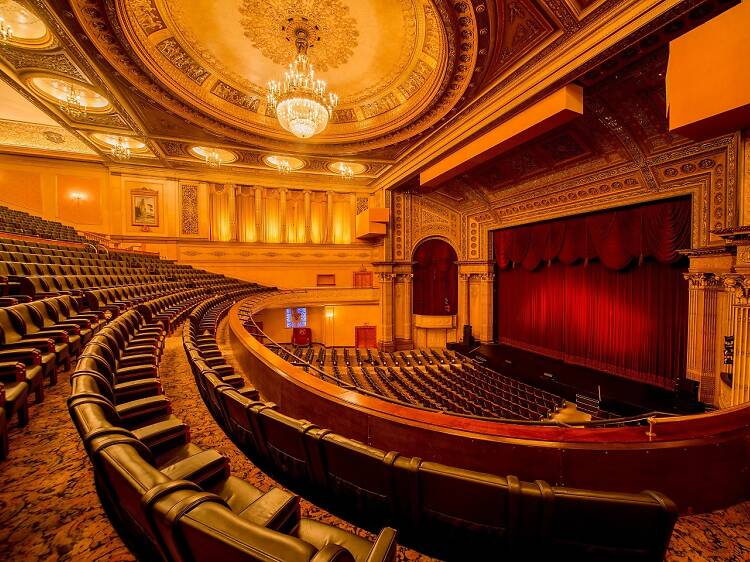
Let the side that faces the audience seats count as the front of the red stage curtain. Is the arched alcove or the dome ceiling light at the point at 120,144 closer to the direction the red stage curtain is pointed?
the dome ceiling light

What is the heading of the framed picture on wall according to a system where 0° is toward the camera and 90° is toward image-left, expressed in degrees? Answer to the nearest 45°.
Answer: approximately 0°

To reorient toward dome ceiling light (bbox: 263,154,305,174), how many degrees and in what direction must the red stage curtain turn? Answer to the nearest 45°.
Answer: approximately 45° to its right

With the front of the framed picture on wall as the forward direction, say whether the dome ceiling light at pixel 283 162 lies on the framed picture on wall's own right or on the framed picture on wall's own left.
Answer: on the framed picture on wall's own left

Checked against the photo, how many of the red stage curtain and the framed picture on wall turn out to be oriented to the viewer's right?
0

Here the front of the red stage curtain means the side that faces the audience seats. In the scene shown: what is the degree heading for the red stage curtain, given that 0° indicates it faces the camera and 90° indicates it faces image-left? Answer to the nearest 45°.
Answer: approximately 45°

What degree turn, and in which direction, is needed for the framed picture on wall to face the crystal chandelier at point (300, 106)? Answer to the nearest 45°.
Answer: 0° — it already faces it

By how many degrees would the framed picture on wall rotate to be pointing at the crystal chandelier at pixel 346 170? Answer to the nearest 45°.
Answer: approximately 45° to its left

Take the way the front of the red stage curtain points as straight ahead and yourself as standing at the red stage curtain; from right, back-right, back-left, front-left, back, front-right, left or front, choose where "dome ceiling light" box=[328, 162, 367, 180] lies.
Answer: front-right
